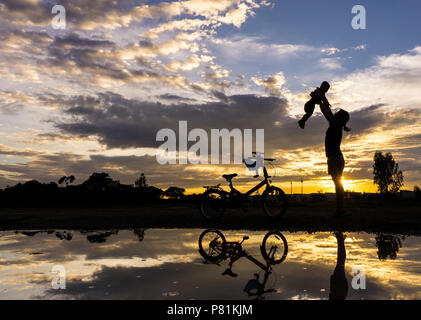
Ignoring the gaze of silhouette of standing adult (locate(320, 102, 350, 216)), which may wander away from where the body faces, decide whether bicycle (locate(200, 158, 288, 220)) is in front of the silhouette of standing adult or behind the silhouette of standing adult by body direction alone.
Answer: in front

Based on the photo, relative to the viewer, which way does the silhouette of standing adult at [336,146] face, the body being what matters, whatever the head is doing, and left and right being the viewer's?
facing to the left of the viewer

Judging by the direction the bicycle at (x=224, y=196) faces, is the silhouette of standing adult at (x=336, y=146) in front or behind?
in front

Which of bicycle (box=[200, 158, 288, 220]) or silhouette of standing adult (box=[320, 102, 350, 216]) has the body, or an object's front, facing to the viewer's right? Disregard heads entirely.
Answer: the bicycle

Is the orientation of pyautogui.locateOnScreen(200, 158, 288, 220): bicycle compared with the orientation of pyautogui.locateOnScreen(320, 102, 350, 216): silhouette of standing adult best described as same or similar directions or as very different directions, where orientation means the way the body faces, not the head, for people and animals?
very different directions

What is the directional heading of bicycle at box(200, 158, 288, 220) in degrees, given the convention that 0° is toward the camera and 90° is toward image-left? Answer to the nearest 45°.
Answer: approximately 270°

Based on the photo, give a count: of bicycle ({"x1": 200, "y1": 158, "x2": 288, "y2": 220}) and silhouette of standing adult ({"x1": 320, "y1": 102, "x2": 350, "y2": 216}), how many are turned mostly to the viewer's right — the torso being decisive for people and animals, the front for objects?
1
